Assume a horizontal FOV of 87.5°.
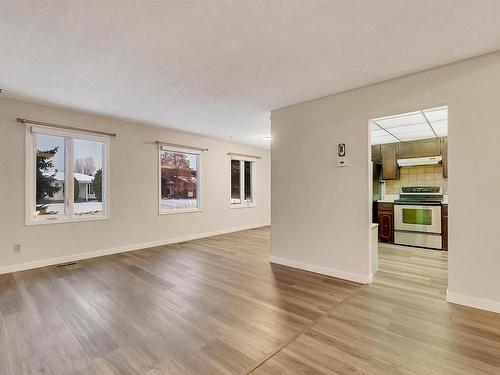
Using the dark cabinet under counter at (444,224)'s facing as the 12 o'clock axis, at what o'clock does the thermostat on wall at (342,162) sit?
The thermostat on wall is roughly at 1 o'clock from the dark cabinet under counter.

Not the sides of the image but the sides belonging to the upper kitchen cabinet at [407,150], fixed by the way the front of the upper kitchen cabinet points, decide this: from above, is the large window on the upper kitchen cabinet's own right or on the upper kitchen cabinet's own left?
on the upper kitchen cabinet's own right

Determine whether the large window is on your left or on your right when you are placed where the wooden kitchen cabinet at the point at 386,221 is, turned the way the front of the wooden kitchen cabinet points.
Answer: on your right

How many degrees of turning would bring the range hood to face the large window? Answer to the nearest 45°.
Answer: approximately 45° to its right

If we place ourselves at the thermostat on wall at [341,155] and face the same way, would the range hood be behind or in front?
behind

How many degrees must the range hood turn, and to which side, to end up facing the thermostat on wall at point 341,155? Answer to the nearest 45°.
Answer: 0° — it already faces it

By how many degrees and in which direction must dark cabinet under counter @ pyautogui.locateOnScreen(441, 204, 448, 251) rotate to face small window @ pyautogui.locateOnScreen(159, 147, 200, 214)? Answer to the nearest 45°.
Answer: approximately 45° to its right
